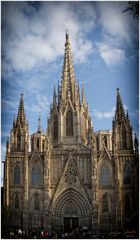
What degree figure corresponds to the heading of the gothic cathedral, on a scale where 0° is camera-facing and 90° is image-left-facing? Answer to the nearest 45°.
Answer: approximately 0°
